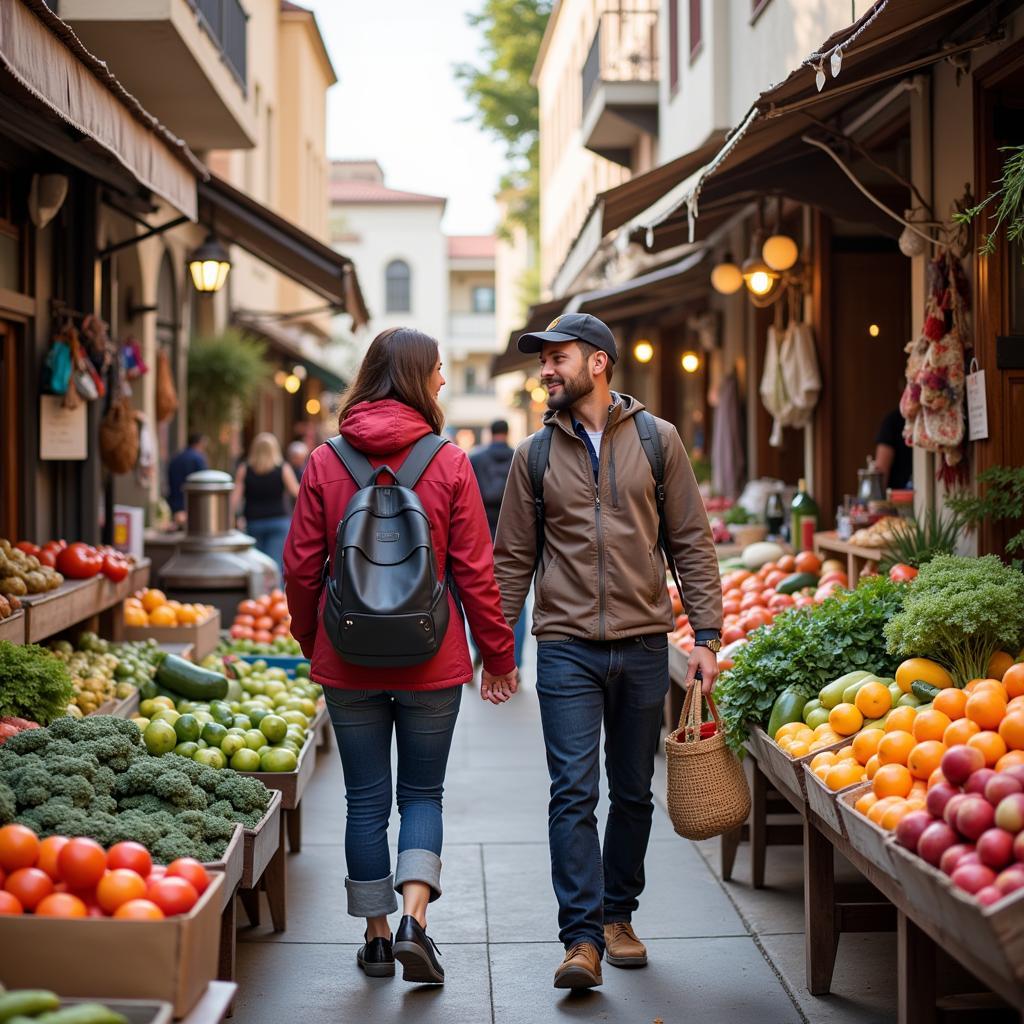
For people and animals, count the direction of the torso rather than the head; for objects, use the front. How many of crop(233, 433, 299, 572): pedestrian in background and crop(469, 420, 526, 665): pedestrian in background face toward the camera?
0

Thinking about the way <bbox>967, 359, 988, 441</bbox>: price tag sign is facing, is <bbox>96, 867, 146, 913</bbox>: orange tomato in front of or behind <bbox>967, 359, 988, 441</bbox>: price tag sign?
in front

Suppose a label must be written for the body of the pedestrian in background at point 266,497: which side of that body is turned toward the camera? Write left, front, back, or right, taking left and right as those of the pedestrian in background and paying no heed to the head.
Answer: back

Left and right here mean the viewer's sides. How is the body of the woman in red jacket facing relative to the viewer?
facing away from the viewer

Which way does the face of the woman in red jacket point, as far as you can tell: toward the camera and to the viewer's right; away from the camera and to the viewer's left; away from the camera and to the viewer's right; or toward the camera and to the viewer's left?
away from the camera and to the viewer's right

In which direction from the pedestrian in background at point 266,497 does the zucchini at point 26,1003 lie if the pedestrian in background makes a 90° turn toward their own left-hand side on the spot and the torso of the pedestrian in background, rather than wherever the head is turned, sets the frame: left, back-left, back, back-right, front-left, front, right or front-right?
left

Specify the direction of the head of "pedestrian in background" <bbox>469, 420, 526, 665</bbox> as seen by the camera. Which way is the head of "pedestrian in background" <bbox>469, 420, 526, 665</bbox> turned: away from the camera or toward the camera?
away from the camera

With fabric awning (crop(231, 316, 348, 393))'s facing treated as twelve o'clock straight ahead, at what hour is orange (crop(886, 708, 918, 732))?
The orange is roughly at 3 o'clock from the fabric awning.

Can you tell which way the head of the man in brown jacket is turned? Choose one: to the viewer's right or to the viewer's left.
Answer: to the viewer's left

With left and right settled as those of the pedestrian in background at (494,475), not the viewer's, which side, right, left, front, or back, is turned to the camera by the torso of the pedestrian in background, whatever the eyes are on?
back

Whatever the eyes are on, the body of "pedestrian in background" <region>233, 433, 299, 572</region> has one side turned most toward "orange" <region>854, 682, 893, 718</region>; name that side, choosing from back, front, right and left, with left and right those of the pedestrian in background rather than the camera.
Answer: back
